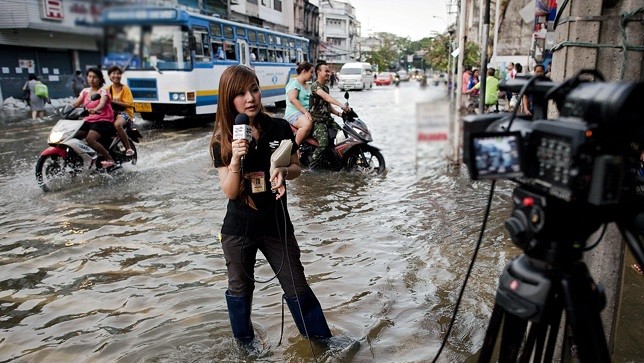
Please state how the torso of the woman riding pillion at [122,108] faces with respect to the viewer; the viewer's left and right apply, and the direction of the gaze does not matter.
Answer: facing the viewer and to the left of the viewer

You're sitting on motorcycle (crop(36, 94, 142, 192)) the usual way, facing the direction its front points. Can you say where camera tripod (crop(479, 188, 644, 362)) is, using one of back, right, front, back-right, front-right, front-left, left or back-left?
front-left

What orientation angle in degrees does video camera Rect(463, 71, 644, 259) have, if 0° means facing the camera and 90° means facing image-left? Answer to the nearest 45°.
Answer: approximately 135°

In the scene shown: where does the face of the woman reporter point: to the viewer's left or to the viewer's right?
to the viewer's right

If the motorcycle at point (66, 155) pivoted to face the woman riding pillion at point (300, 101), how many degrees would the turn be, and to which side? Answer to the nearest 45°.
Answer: approximately 135° to its left

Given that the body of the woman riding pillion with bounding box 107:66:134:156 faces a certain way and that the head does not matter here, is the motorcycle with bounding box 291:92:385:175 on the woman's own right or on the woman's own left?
on the woman's own left

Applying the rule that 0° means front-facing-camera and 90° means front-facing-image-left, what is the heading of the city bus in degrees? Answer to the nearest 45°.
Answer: approximately 45°

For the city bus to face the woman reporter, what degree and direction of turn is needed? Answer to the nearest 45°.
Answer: approximately 45° to its left

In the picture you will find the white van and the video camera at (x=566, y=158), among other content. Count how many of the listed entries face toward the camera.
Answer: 1

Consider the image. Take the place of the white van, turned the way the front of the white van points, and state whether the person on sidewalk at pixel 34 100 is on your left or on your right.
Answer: on your right

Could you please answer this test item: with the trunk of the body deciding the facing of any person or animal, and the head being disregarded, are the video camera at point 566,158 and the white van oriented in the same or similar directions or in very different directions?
very different directions
